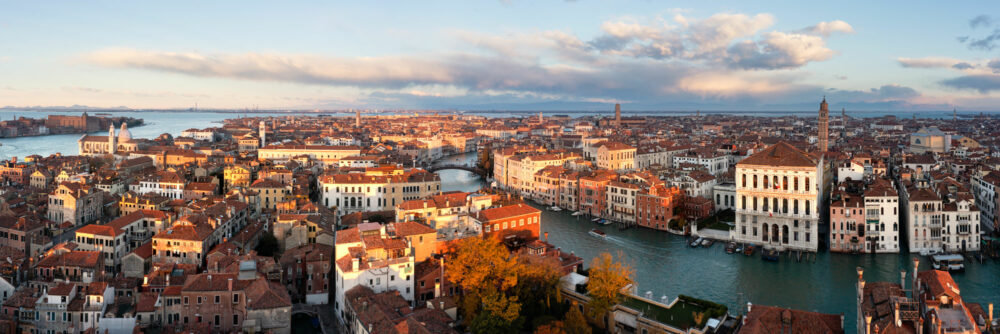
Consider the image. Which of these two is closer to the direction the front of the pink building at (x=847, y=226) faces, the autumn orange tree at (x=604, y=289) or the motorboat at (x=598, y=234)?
the autumn orange tree

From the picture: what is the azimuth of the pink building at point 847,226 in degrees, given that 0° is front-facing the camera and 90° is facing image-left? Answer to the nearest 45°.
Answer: approximately 0°

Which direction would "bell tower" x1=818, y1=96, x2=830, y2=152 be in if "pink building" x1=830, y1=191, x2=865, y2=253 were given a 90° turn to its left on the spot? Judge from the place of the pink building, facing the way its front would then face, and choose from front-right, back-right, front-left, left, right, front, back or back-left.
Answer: left

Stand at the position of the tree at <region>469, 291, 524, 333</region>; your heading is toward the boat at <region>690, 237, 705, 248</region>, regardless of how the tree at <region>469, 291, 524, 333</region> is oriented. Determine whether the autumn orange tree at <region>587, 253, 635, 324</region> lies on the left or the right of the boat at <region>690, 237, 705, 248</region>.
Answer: right

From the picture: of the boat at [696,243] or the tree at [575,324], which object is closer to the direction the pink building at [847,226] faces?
the tree

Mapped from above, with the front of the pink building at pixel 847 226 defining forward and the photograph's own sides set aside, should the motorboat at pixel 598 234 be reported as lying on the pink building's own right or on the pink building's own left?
on the pink building's own right

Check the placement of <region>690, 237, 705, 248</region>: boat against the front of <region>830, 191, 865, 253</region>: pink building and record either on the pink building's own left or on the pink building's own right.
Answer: on the pink building's own right

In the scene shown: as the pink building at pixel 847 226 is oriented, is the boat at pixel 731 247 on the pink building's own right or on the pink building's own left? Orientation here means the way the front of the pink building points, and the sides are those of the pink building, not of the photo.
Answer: on the pink building's own right

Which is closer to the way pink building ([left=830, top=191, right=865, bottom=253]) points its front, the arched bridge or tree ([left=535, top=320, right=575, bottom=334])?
the tree
